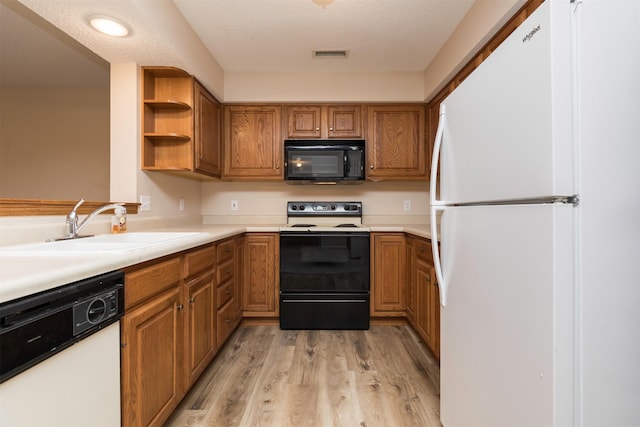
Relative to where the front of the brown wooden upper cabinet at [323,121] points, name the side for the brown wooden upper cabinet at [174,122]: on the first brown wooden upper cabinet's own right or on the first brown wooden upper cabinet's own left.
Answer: on the first brown wooden upper cabinet's own right

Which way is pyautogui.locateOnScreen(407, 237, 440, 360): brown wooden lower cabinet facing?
to the viewer's left

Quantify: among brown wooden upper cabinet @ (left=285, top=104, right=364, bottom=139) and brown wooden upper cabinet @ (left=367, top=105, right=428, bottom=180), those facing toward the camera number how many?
2

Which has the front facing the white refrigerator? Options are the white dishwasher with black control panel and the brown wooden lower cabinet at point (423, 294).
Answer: the white dishwasher with black control panel

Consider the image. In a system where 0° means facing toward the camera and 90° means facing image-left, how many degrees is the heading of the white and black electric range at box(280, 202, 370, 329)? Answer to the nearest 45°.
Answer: approximately 0°

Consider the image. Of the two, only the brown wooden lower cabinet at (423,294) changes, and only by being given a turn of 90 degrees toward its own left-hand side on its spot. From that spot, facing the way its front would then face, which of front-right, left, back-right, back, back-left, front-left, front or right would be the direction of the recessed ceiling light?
front-right

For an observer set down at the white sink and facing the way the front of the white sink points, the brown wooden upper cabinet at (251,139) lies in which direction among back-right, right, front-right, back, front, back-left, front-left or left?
left

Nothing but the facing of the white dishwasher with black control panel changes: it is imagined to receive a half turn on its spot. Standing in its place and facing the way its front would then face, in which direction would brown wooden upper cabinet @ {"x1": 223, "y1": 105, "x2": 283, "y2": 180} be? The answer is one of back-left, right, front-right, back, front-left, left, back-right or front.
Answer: right

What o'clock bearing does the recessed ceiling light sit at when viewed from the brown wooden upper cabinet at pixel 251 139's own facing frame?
The recessed ceiling light is roughly at 1 o'clock from the brown wooden upper cabinet.

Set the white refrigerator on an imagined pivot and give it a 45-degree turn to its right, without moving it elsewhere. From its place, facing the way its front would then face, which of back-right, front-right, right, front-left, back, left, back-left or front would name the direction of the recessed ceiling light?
front

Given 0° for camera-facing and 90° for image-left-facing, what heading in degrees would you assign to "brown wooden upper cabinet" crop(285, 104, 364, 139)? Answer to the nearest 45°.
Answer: approximately 0°

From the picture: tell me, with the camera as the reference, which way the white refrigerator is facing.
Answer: facing the viewer and to the left of the viewer

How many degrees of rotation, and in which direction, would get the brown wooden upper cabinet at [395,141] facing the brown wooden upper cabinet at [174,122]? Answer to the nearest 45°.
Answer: approximately 45° to its right

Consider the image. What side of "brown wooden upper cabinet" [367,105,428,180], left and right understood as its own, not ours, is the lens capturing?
front
